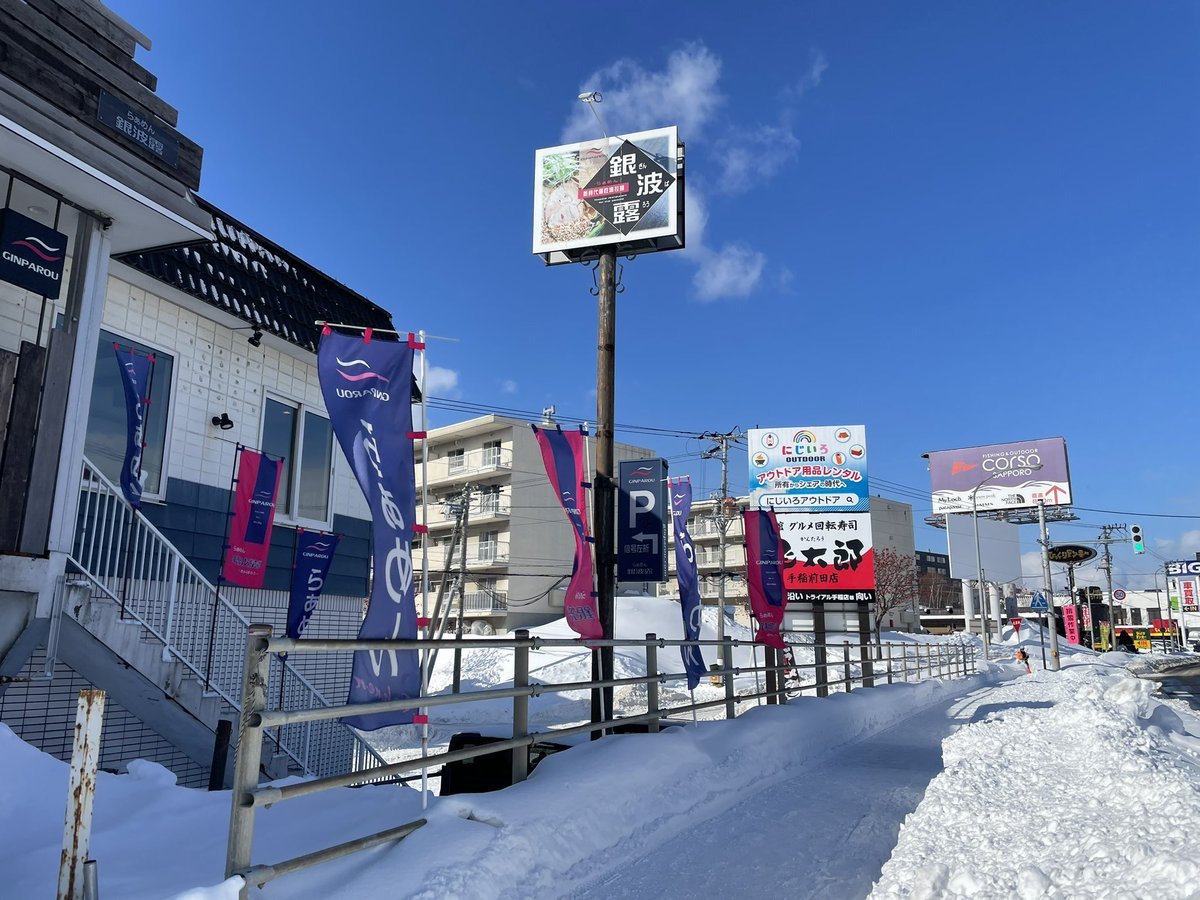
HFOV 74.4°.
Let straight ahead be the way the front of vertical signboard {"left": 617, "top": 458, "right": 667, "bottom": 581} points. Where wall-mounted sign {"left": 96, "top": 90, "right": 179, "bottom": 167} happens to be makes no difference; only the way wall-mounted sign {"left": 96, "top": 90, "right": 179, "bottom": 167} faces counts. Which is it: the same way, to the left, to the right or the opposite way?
to the left

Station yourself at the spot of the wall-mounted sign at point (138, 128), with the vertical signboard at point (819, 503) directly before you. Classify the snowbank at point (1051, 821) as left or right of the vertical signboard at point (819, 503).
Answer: right

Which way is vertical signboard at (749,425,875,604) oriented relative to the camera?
toward the camera

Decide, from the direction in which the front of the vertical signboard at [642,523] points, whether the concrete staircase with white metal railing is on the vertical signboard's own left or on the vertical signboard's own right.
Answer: on the vertical signboard's own right

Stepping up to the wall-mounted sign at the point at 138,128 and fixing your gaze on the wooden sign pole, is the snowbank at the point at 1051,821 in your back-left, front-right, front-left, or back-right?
front-right

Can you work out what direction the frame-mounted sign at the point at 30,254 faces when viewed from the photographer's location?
facing the viewer and to the right of the viewer

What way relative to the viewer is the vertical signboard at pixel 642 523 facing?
toward the camera

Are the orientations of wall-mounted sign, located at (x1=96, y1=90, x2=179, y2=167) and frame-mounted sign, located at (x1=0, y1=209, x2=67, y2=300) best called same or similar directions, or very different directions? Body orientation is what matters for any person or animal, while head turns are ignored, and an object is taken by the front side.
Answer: same or similar directions

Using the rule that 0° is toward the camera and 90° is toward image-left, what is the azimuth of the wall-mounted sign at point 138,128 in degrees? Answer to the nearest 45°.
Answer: approximately 315°

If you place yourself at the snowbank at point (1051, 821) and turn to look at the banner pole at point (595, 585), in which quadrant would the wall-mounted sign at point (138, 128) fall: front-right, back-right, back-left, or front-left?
front-left
